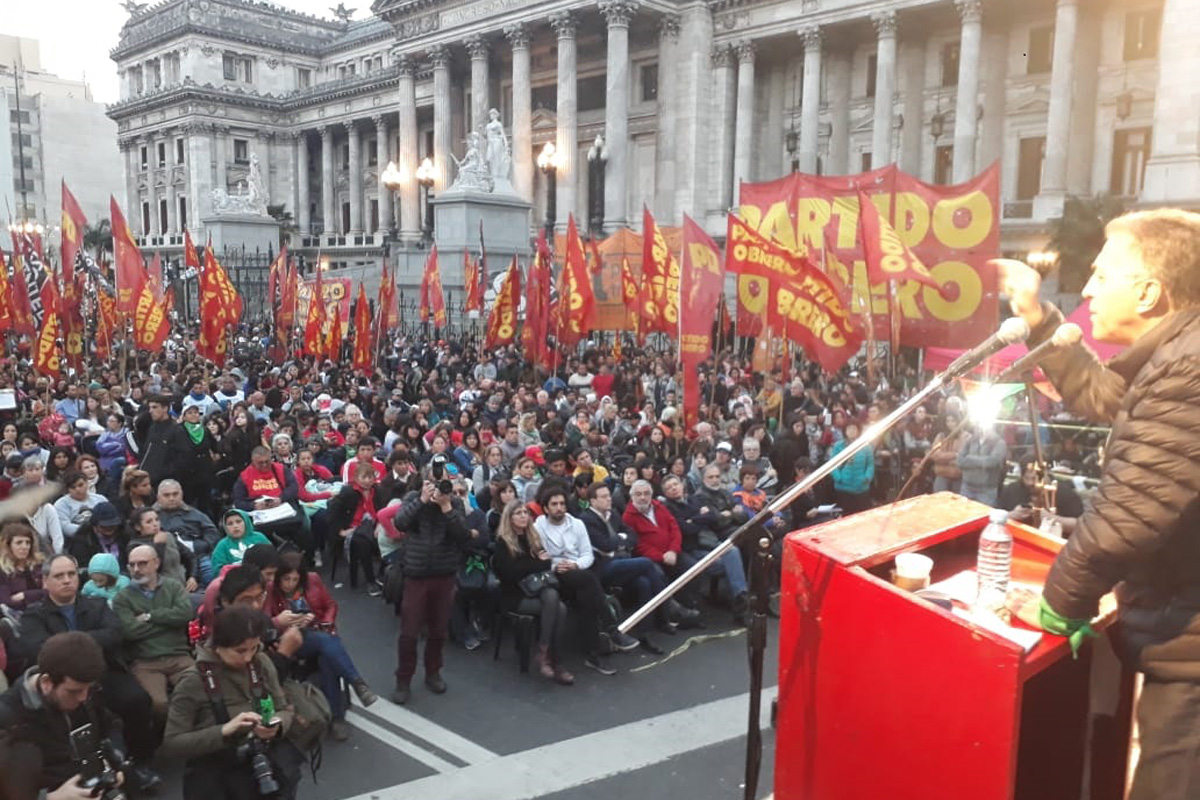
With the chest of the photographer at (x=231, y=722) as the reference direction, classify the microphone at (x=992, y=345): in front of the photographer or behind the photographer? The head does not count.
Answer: in front

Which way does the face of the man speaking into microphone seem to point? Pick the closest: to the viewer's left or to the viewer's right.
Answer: to the viewer's left

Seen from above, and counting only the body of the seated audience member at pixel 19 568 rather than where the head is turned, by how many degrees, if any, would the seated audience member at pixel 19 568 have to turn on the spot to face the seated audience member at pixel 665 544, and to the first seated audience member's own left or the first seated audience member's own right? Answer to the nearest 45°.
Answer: approximately 45° to the first seated audience member's own left

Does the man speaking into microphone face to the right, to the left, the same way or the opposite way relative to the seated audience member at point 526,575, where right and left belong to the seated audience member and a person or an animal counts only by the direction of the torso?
the opposite way

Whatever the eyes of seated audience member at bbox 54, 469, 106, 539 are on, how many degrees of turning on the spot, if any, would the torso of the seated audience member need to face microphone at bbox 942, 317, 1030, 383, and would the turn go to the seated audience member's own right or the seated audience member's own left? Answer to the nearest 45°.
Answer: approximately 45° to the seated audience member's own right

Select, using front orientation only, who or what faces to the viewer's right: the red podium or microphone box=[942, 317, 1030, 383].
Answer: the microphone

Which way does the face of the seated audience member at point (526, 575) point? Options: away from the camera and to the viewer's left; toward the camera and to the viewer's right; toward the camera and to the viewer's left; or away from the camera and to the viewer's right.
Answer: toward the camera and to the viewer's right

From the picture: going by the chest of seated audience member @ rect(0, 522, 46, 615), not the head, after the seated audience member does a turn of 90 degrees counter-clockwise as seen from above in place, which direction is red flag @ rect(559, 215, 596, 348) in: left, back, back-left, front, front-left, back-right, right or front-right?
front

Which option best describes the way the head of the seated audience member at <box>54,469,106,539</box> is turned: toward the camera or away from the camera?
toward the camera

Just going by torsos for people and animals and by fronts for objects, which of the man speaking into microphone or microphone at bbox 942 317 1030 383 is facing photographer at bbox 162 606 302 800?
the man speaking into microphone

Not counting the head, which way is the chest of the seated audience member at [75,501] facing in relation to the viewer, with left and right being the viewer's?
facing the viewer and to the right of the viewer

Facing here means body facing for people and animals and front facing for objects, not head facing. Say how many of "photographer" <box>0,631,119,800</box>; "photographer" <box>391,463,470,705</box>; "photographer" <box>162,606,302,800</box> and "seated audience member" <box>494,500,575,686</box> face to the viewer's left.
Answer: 0

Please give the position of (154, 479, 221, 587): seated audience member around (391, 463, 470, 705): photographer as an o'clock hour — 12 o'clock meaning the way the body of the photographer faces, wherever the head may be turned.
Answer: The seated audience member is roughly at 4 o'clock from the photographer.

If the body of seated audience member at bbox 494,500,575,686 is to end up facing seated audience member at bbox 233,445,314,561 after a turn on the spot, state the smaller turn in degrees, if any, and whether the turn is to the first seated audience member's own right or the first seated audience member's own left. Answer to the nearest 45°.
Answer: approximately 180°

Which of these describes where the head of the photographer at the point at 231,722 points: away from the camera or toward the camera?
toward the camera

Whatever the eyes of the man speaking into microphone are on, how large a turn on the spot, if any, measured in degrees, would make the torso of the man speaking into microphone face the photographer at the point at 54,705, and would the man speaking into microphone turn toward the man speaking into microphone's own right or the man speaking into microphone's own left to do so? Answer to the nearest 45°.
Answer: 0° — they already face them

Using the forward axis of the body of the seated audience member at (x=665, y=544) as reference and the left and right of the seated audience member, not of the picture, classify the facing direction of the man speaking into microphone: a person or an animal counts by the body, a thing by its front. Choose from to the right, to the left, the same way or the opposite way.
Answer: the opposite way

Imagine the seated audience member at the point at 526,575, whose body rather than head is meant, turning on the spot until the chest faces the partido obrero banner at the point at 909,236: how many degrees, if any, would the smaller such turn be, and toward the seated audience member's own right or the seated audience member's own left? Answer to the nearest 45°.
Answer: approximately 90° to the seated audience member's own left

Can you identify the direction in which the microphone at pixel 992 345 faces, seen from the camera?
facing to the right of the viewer
